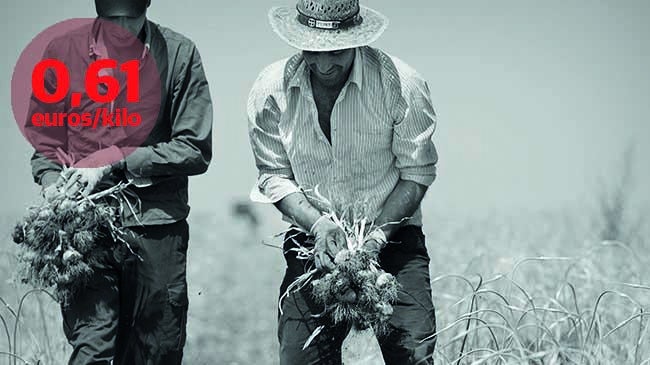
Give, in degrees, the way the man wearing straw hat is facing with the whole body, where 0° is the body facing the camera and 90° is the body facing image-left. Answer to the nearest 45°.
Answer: approximately 0°
